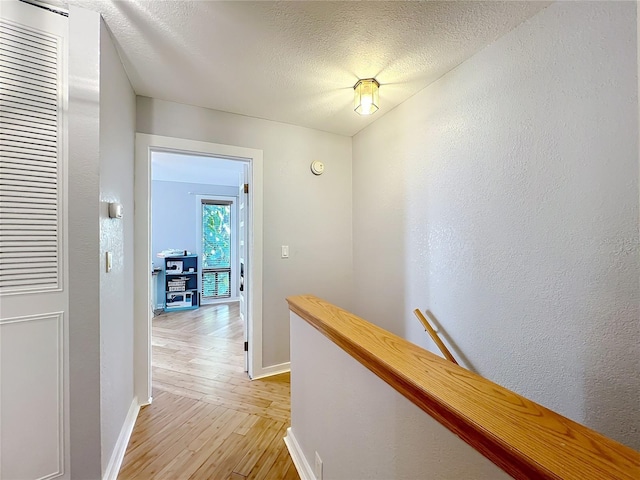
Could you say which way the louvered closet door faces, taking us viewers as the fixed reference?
facing the viewer and to the right of the viewer

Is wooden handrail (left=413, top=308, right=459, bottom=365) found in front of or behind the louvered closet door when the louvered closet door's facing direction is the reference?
in front

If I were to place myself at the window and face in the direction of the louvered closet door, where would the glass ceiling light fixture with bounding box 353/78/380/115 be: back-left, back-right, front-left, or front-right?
front-left

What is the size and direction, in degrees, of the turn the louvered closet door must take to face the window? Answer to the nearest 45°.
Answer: approximately 90° to its left

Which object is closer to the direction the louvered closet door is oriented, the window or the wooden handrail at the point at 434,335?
the wooden handrail

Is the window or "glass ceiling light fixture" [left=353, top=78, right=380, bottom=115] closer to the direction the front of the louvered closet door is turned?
the glass ceiling light fixture
